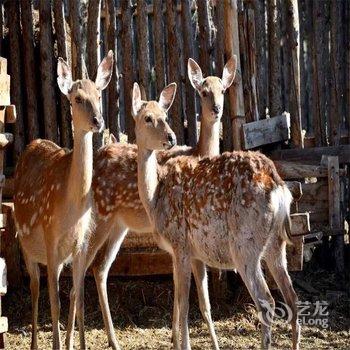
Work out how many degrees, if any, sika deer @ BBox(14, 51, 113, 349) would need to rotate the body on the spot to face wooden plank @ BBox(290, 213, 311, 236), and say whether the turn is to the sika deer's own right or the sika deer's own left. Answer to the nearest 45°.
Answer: approximately 45° to the sika deer's own left

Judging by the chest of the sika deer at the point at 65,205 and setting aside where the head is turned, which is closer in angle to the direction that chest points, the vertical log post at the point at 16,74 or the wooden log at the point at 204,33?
the wooden log

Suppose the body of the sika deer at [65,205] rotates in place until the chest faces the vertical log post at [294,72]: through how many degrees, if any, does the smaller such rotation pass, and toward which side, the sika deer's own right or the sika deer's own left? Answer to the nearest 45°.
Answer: approximately 90° to the sika deer's own left

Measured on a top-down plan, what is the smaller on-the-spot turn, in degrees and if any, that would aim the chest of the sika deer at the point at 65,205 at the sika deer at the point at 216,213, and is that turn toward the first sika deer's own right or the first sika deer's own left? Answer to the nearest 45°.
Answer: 0° — it already faces it

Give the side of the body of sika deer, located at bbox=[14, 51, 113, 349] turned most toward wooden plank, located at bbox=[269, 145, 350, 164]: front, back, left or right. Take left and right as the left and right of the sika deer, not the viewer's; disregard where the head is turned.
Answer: left

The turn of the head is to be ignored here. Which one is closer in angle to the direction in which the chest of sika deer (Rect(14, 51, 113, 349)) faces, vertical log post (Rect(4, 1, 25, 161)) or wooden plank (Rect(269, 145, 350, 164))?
the wooden plank

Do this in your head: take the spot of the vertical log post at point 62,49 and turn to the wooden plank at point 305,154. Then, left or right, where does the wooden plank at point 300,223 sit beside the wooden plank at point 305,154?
right

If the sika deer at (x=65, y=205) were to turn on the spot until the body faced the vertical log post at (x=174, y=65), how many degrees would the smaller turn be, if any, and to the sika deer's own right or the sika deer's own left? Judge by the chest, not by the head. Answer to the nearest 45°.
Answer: approximately 90° to the sika deer's own left

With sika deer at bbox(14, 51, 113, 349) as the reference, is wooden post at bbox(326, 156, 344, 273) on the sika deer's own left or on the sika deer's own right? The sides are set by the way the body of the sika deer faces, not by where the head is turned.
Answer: on the sika deer's own left

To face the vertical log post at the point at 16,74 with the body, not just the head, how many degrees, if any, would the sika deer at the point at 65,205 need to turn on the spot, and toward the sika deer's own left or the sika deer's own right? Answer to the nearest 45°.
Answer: approximately 135° to the sika deer's own left

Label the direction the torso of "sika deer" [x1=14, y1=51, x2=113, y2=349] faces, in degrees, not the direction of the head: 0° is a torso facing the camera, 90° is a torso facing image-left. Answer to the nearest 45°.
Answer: approximately 315°
